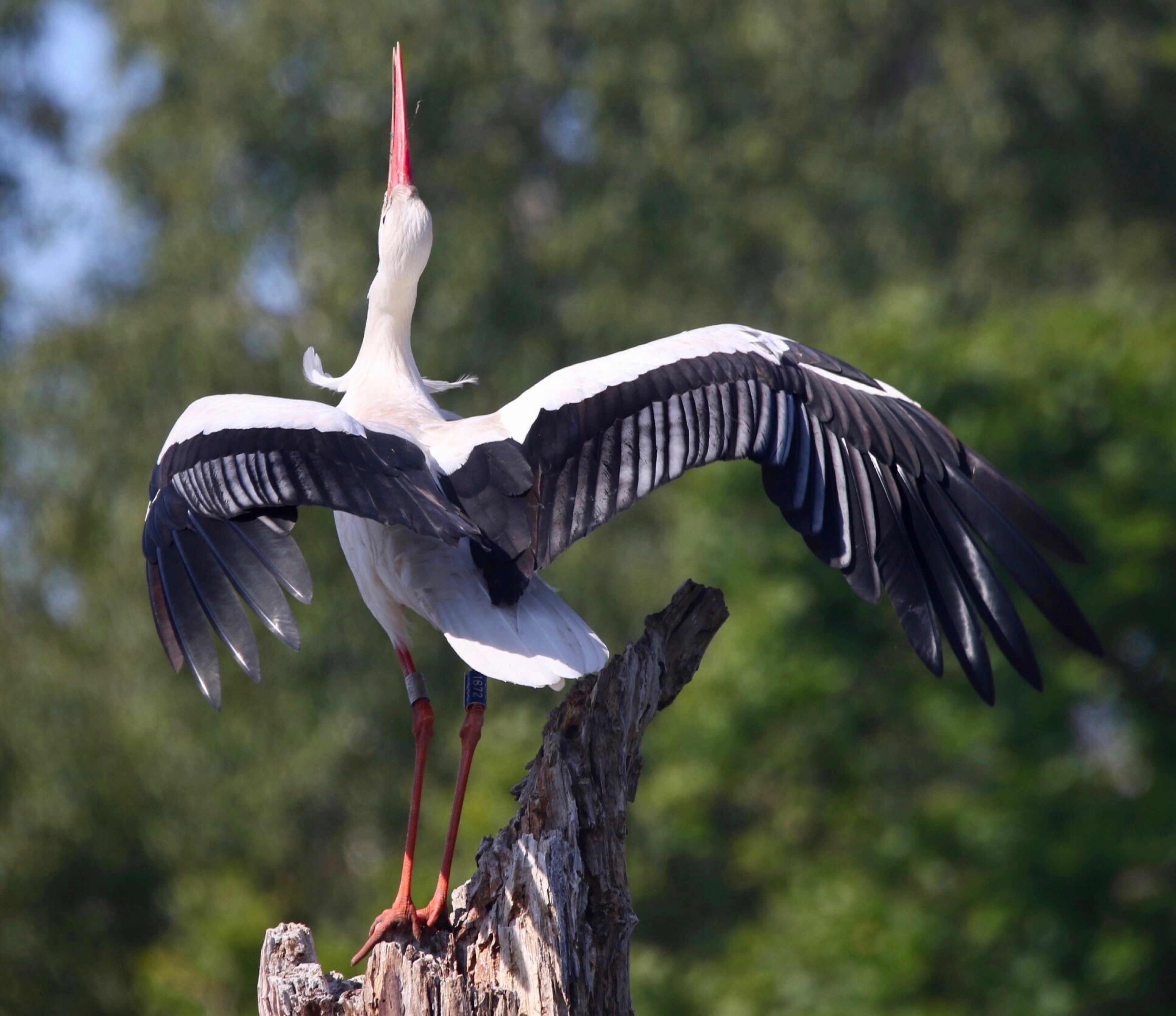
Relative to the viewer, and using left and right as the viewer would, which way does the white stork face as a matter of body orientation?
facing away from the viewer and to the left of the viewer
